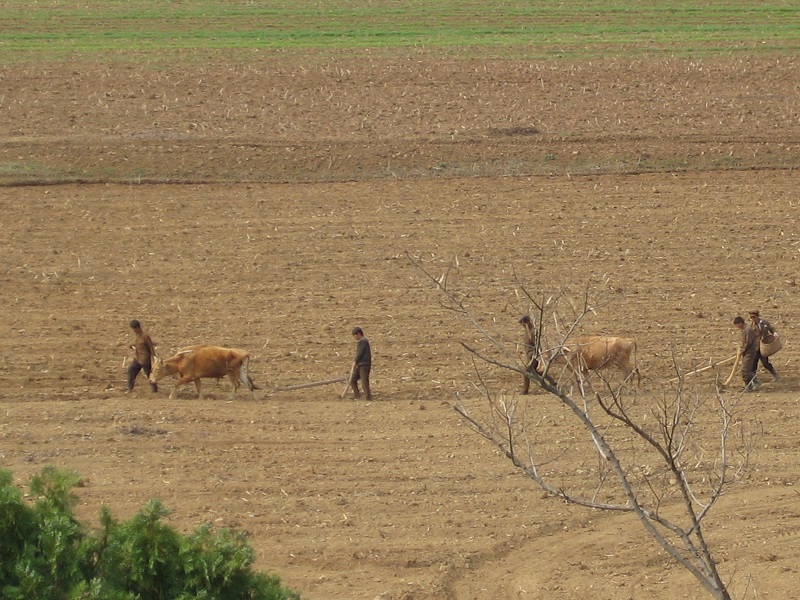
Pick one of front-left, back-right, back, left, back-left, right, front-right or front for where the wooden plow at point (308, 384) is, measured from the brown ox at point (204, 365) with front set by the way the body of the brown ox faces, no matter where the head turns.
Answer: back

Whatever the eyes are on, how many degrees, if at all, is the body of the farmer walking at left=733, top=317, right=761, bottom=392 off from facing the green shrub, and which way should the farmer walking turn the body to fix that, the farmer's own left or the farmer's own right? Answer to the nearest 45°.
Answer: approximately 90° to the farmer's own left

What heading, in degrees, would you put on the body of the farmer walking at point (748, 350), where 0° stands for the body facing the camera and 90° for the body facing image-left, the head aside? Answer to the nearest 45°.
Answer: approximately 90°

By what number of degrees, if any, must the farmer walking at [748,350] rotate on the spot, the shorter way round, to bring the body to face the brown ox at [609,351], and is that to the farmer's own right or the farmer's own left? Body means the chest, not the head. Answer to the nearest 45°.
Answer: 0° — they already face it

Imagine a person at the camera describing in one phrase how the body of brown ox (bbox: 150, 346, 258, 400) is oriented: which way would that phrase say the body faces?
to the viewer's left

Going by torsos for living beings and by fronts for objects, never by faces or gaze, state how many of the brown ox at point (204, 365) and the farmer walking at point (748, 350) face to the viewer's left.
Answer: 2

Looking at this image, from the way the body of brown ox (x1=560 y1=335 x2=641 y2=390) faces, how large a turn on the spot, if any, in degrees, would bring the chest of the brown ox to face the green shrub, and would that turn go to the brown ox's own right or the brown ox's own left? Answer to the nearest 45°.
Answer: approximately 90° to the brown ox's own left

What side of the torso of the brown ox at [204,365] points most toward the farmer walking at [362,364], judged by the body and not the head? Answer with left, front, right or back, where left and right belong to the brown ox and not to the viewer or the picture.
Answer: back

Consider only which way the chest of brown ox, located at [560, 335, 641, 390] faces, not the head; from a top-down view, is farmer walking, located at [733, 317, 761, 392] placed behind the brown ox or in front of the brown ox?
behind

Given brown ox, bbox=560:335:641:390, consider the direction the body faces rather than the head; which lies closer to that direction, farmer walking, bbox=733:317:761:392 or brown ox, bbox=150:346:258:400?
the brown ox

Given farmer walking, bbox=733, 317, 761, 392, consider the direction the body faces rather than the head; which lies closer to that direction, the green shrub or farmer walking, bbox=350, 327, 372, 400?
the farmer walking

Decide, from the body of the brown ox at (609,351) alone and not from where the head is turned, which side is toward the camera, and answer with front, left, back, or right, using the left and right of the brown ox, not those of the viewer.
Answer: left
